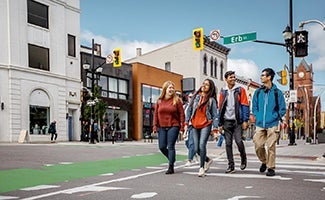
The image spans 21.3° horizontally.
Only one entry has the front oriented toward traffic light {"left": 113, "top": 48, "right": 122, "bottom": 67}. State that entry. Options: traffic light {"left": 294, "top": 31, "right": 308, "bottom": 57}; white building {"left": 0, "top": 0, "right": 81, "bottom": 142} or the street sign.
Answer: the white building

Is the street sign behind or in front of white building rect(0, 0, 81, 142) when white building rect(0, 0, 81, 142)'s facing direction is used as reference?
in front

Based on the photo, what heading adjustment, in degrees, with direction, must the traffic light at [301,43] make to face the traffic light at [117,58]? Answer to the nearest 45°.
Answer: approximately 135° to its right

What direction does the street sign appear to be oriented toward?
toward the camera

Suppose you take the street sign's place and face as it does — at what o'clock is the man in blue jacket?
The man in blue jacket is roughly at 12 o'clock from the street sign.

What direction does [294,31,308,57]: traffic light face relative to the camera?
toward the camera

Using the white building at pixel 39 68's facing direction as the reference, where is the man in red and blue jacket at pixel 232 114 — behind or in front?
in front

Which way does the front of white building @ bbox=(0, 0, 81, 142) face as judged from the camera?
facing the viewer and to the right of the viewer

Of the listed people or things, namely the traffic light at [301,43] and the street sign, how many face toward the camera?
2

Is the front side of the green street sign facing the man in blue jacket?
yes

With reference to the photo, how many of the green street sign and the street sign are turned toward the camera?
2

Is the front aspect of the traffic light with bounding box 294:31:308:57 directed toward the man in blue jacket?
yes

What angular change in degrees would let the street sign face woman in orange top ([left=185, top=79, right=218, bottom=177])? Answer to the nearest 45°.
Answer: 0° — it already faces them
